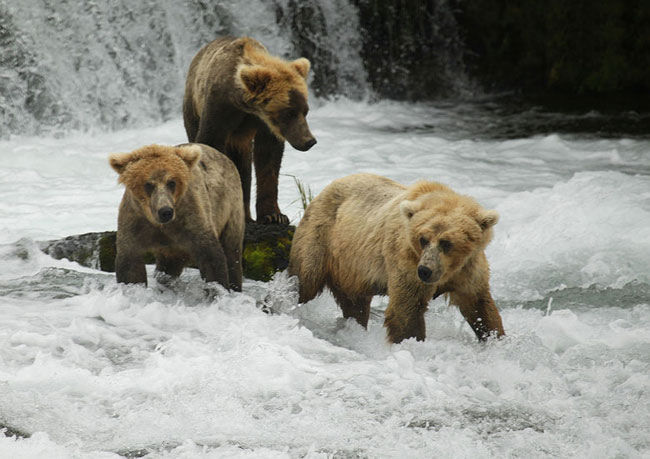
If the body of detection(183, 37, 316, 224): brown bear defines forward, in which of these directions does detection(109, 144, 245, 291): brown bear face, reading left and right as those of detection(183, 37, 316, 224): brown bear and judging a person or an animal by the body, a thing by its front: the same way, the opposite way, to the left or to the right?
to the right

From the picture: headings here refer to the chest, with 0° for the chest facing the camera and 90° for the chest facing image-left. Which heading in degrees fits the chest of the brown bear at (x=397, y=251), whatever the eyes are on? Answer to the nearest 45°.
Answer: approximately 315°

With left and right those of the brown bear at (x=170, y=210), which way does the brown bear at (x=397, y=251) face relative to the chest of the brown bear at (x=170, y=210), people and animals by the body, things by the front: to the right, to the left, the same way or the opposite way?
to the left

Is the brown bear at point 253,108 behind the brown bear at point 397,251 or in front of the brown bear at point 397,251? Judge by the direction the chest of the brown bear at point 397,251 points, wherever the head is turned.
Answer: behind

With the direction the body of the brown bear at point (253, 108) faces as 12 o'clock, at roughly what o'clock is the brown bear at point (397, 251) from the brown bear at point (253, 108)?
the brown bear at point (397, 251) is roughly at 1 o'clock from the brown bear at point (253, 108).

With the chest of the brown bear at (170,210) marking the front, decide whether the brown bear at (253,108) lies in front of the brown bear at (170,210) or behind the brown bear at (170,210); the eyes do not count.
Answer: behind

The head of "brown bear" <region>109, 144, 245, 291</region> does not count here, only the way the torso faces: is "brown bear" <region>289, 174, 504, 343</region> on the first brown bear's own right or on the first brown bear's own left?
on the first brown bear's own left

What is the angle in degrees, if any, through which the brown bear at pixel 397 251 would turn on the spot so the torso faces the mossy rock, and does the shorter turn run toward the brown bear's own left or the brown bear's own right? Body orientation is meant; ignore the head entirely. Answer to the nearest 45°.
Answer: approximately 180°

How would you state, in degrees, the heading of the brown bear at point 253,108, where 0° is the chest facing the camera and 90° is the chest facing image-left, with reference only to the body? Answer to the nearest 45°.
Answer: approximately 315°
